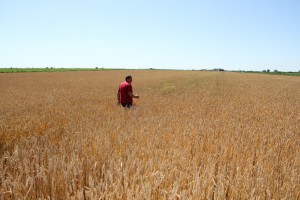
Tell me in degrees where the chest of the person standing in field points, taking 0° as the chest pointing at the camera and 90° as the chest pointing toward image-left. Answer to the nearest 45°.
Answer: approximately 225°
